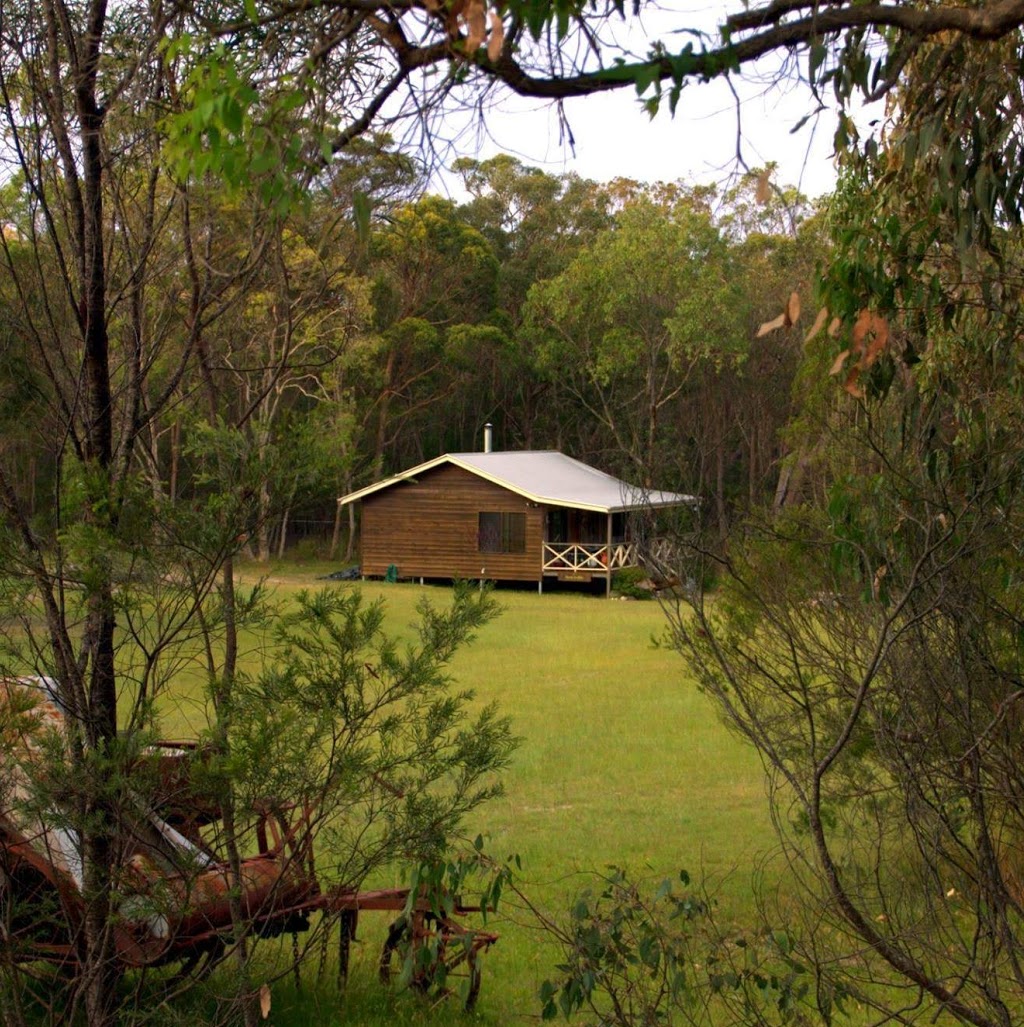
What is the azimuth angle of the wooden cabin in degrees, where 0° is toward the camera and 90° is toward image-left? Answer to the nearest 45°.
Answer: approximately 315°

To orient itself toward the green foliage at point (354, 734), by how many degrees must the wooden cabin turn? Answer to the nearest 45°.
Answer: approximately 45° to its right

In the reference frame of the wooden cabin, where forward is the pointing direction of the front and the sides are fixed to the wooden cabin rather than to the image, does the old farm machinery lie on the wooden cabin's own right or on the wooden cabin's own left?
on the wooden cabin's own right
